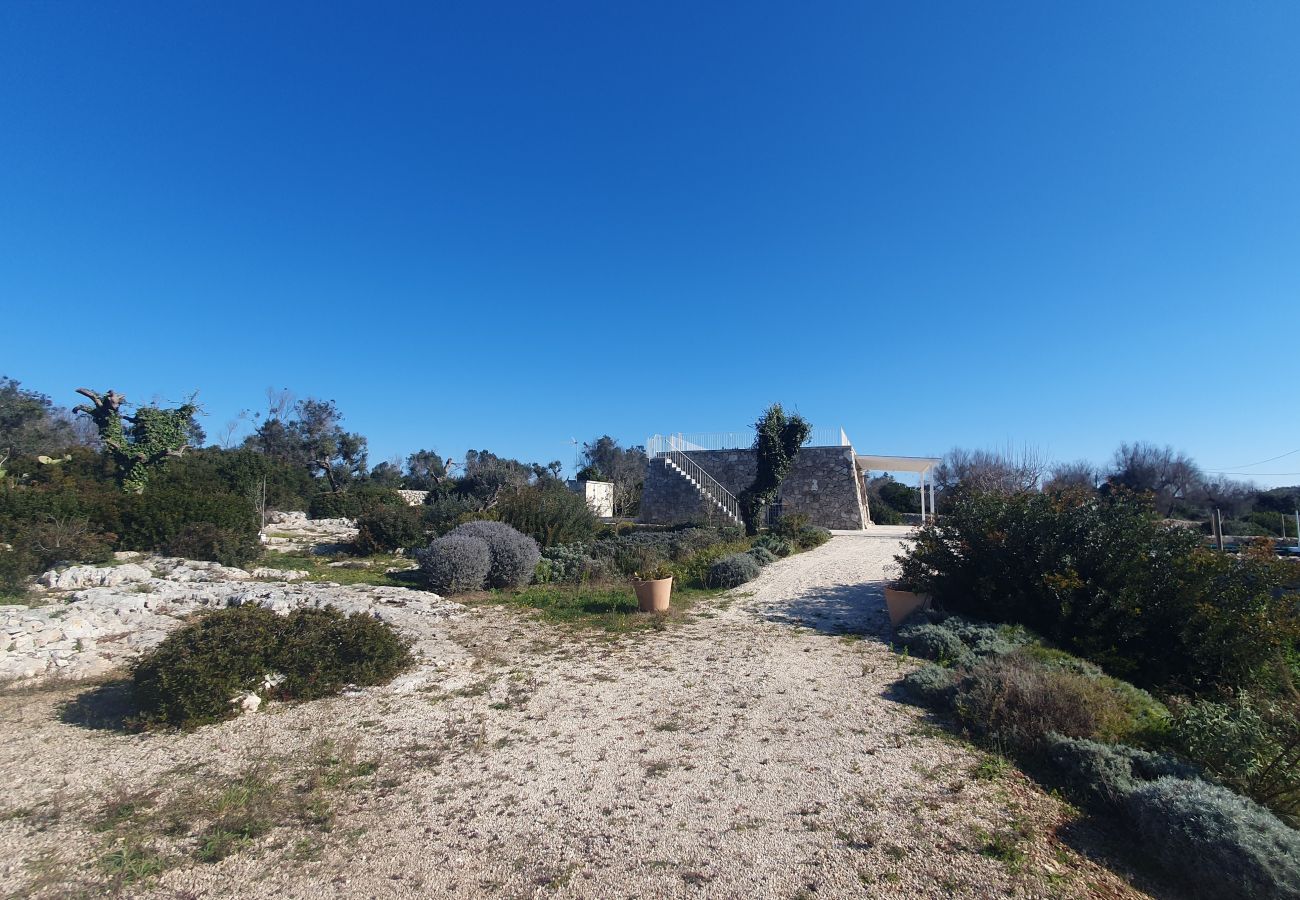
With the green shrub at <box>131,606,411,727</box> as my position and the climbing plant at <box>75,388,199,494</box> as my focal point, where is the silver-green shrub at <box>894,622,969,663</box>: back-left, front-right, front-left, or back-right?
back-right

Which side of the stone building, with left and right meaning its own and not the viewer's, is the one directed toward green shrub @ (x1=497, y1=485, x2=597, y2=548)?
right

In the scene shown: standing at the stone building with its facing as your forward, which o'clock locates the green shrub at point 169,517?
The green shrub is roughly at 1 o'clock from the stone building.

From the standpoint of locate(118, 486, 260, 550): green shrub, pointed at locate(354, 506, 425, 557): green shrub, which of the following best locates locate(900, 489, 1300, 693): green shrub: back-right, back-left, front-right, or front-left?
front-right

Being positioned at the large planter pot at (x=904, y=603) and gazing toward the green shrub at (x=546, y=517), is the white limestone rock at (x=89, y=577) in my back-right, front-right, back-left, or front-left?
front-left

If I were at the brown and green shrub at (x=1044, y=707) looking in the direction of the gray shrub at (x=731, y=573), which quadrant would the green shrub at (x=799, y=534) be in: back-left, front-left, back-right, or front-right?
front-right

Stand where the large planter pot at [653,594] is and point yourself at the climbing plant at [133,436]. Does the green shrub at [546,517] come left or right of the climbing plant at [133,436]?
right

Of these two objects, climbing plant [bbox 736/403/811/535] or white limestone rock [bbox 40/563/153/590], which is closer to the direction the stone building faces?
the climbing plant

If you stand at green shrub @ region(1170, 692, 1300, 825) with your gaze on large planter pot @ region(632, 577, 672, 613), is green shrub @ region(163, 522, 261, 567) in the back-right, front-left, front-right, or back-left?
front-left

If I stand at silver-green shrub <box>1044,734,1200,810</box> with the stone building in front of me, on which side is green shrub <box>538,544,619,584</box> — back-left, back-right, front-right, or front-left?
front-left

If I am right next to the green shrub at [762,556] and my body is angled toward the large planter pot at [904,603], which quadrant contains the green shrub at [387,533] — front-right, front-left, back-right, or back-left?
back-right
